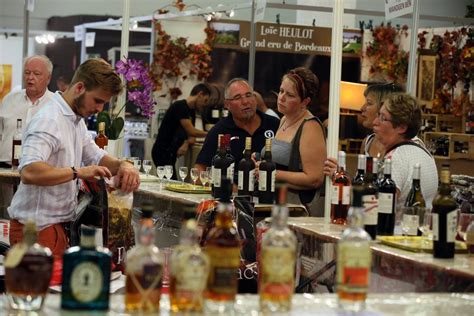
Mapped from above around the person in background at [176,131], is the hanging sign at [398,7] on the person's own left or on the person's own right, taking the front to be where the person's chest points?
on the person's own right

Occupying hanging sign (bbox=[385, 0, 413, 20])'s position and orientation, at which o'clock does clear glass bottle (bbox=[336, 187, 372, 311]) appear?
The clear glass bottle is roughly at 12 o'clock from the hanging sign.

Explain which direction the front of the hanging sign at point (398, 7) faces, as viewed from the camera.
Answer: facing the viewer

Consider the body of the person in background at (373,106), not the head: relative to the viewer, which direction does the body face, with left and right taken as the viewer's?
facing to the left of the viewer

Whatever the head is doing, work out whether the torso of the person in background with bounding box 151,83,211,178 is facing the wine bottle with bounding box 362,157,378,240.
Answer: no

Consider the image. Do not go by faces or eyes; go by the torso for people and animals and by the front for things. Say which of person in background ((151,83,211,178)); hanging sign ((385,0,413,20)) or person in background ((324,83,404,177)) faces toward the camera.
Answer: the hanging sign

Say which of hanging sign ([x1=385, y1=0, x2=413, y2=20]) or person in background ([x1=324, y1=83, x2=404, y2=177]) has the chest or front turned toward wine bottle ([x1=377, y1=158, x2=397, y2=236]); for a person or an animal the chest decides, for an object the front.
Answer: the hanging sign

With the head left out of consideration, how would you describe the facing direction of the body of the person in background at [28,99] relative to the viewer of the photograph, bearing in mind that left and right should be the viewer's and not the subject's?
facing the viewer and to the left of the viewer

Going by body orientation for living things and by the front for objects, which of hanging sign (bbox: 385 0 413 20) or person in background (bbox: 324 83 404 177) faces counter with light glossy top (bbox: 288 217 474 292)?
the hanging sign

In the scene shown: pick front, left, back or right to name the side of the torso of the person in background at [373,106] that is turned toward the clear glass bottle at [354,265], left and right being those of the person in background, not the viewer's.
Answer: left

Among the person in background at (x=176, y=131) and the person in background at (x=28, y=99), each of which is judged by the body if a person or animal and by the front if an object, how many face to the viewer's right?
1
